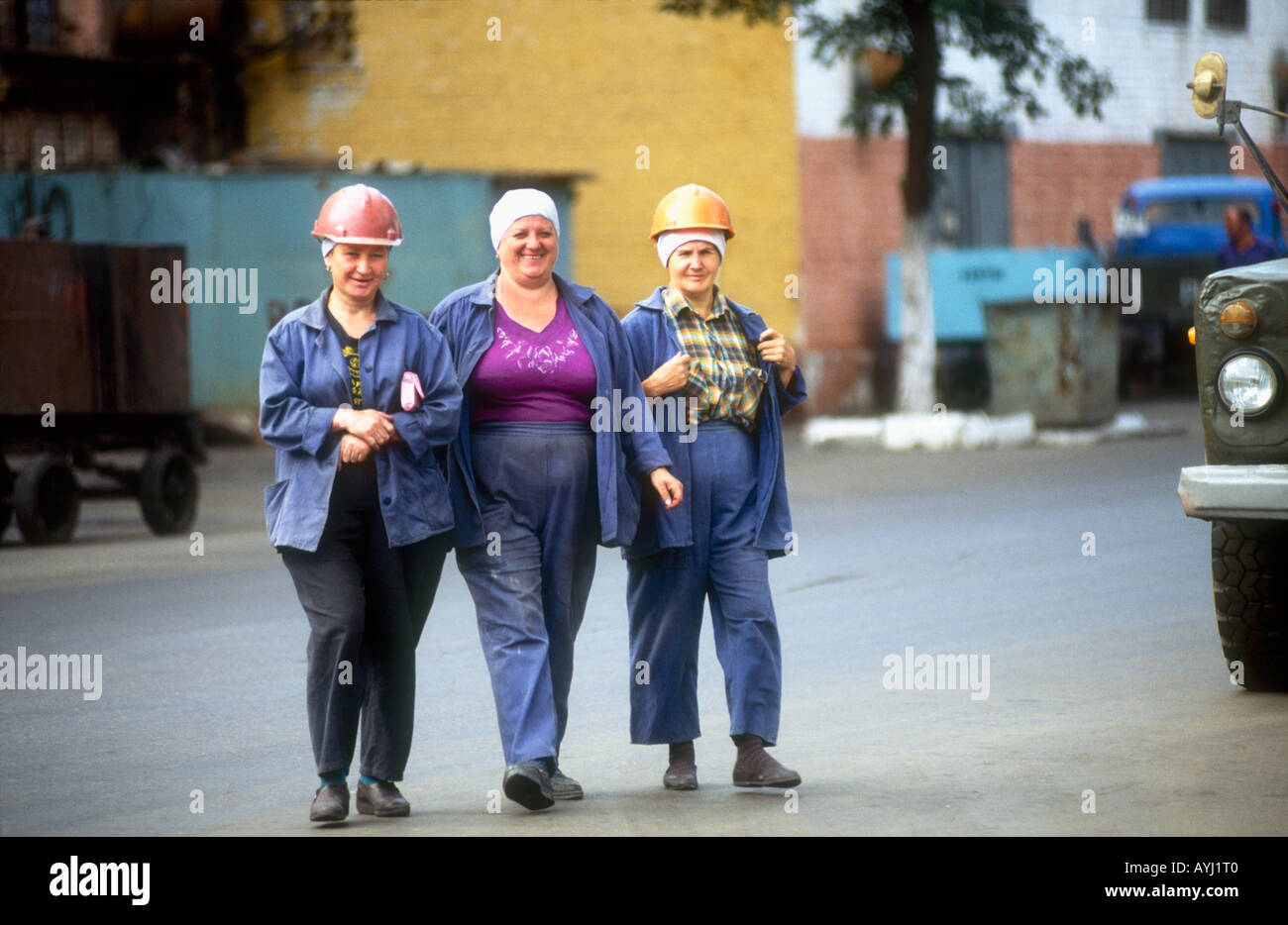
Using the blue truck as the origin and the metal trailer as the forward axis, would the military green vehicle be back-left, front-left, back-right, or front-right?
front-left

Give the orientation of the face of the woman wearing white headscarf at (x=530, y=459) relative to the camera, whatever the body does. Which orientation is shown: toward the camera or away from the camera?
toward the camera

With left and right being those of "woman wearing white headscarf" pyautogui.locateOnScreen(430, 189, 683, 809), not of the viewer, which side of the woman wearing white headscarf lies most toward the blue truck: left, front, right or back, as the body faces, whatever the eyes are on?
back

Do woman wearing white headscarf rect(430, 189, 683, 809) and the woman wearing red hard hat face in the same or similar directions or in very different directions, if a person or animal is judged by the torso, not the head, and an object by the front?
same or similar directions

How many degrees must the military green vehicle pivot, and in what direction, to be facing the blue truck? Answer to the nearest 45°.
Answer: approximately 180°

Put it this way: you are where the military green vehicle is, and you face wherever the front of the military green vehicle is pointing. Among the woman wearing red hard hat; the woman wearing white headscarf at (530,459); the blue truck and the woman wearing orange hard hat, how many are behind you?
1

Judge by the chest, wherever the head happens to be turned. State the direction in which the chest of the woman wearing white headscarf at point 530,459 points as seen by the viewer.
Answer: toward the camera

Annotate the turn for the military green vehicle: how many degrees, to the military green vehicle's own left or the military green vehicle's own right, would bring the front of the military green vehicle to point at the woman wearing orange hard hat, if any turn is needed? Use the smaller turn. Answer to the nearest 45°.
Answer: approximately 45° to the military green vehicle's own right

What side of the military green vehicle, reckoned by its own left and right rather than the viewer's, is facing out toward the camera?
front

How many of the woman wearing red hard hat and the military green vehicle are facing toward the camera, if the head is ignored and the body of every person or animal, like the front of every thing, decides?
2

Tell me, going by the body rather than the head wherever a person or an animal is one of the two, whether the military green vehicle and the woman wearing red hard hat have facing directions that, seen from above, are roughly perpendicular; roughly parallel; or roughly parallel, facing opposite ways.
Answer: roughly parallel
